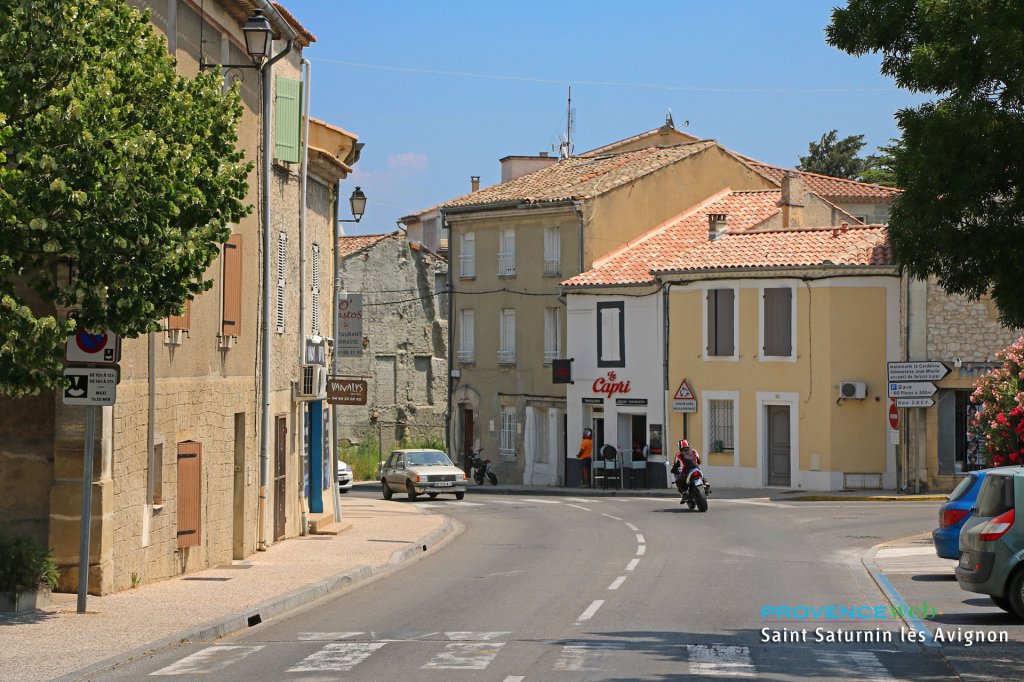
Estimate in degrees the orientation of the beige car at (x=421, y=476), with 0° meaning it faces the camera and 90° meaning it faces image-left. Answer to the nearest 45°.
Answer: approximately 315°

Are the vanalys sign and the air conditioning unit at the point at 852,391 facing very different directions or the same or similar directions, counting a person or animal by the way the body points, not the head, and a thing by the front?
same or similar directions

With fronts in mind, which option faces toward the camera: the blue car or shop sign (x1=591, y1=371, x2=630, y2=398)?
the shop sign

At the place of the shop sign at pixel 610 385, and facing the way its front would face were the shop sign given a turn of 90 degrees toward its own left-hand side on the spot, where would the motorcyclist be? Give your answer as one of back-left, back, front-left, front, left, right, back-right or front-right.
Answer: right

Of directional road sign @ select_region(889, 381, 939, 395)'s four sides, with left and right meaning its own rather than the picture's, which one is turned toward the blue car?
front

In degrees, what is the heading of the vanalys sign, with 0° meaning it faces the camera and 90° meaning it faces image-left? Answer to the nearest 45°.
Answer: approximately 0°

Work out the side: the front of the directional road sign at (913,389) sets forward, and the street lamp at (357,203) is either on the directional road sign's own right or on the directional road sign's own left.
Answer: on the directional road sign's own right

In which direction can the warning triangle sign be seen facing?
toward the camera

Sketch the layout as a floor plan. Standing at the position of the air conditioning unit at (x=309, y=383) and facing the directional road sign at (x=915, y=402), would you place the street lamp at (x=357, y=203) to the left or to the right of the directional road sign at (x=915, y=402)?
left

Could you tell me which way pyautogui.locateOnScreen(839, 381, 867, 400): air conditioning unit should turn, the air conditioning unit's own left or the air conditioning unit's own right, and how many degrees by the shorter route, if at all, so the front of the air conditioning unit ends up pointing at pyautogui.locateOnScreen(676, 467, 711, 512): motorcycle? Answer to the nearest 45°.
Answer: approximately 45° to the air conditioning unit's own right

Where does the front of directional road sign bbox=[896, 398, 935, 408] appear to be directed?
toward the camera

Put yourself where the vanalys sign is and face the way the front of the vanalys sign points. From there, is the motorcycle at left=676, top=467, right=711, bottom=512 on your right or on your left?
on your left

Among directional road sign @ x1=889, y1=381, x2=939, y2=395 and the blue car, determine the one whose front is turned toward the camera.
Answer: the directional road sign

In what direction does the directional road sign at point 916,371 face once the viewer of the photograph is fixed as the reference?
facing the viewer

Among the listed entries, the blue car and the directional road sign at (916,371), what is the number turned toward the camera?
1

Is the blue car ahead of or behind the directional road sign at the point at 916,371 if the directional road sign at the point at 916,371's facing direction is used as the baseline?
ahead

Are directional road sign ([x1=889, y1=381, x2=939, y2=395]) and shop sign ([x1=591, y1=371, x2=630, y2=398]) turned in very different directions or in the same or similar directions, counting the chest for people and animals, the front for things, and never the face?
same or similar directions

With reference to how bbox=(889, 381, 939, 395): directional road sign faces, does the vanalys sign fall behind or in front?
in front
